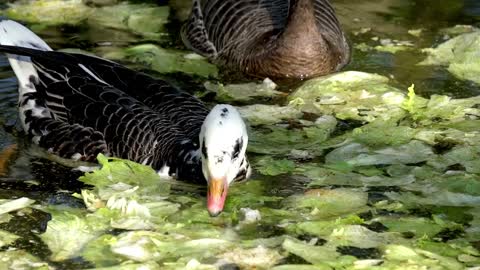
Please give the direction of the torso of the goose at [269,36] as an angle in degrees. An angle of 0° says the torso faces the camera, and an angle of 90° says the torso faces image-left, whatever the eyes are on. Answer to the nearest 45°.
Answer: approximately 315°

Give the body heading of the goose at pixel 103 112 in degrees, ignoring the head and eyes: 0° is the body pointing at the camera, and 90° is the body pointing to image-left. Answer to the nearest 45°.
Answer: approximately 315°
